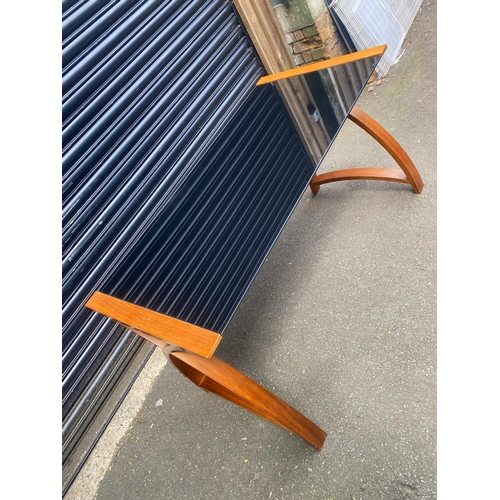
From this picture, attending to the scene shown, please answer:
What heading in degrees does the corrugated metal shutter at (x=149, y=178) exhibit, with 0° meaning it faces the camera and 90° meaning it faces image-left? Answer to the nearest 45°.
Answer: approximately 315°
